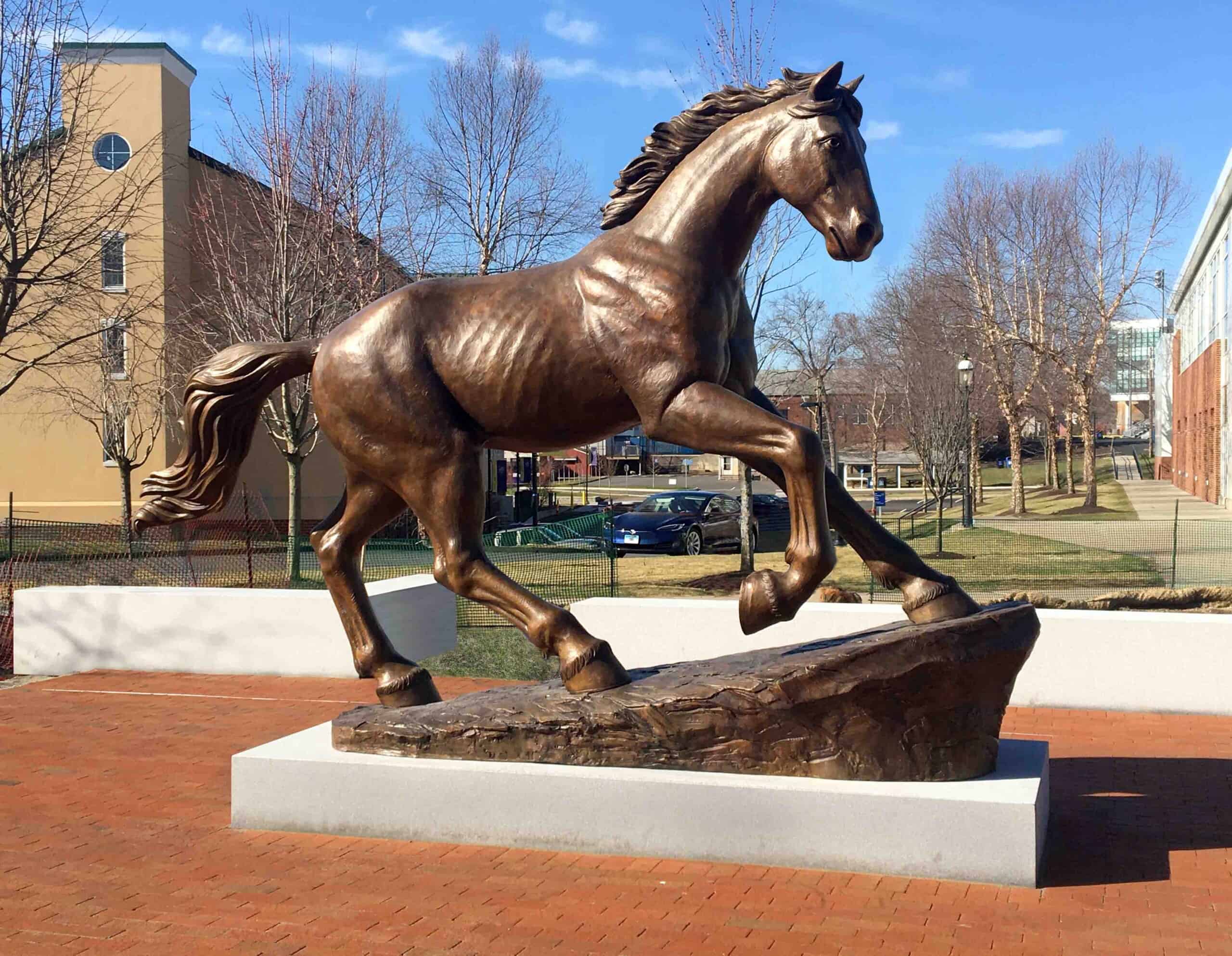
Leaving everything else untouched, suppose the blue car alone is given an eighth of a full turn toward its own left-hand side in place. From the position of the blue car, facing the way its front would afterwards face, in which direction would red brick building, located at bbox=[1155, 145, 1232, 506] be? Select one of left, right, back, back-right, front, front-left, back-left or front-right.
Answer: back-left

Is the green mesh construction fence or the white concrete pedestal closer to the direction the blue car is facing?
the green mesh construction fence

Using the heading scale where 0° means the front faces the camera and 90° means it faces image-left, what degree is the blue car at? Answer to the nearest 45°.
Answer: approximately 45°

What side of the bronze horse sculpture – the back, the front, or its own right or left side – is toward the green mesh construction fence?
left

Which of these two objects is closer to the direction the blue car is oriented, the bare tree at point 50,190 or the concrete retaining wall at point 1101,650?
the bare tree

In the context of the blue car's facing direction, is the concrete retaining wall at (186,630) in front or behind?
in front

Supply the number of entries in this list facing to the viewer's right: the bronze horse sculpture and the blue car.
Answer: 1

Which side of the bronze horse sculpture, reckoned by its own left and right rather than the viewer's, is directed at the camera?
right

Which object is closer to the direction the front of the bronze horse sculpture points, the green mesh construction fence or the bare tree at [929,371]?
the bare tree

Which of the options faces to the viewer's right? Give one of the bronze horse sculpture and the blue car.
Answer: the bronze horse sculpture

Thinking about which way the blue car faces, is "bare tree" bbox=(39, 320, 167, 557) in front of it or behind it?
in front
